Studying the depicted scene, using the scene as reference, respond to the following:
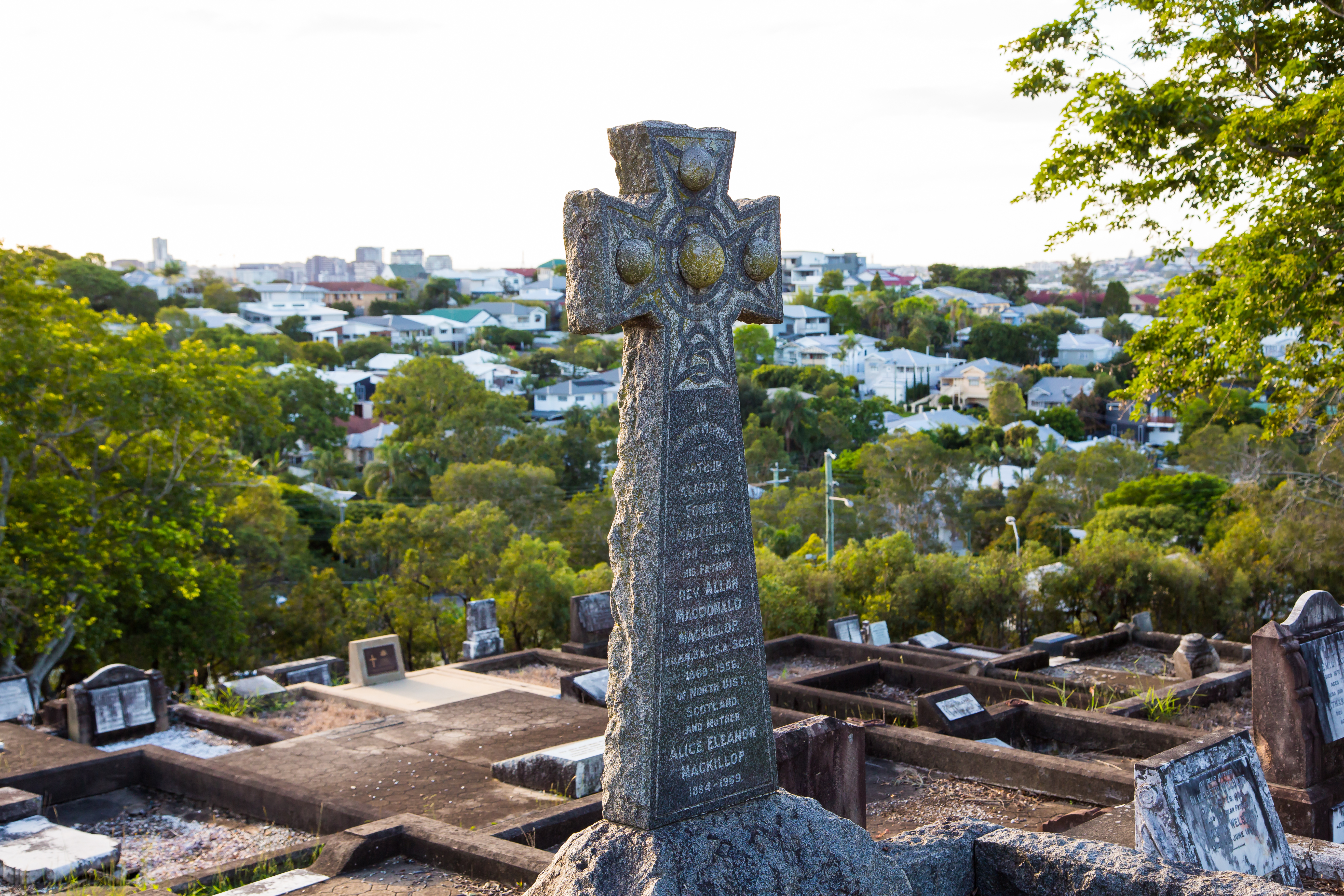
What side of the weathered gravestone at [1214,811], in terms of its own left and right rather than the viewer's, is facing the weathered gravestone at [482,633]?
back

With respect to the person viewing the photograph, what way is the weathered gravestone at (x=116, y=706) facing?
facing the viewer and to the right of the viewer

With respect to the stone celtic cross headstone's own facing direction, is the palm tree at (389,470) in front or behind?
behind

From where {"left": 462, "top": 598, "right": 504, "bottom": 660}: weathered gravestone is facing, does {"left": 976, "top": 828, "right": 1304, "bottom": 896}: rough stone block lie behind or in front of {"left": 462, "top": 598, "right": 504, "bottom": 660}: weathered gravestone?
in front

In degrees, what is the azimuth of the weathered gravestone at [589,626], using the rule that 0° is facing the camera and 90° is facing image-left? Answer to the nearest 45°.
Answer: approximately 315°

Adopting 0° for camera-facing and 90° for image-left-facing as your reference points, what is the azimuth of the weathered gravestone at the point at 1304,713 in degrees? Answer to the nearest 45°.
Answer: approximately 315°
